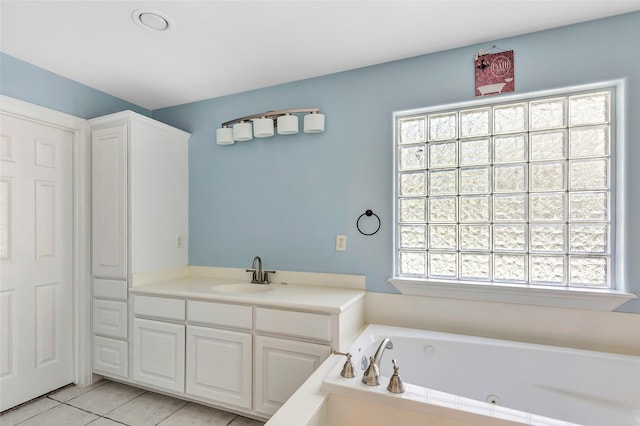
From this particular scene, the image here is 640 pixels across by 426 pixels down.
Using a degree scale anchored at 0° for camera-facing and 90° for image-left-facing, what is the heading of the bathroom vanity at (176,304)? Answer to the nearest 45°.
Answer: approximately 45°

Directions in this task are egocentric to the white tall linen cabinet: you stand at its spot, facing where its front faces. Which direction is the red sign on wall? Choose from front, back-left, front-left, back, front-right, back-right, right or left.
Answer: left

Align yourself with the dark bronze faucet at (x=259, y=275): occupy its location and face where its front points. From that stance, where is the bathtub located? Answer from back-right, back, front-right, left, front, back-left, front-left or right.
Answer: left

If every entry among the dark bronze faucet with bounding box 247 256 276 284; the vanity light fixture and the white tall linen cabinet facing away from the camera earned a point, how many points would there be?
0

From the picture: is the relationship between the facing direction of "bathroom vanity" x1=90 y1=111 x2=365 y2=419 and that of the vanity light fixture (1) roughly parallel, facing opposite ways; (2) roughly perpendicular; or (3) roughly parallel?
roughly parallel

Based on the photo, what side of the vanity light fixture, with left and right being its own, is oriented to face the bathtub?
left

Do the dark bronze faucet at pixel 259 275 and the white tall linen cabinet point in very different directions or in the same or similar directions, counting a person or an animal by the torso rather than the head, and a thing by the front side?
same or similar directions

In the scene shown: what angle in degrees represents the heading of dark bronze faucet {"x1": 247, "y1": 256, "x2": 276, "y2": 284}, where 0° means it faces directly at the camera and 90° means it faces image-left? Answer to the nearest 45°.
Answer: approximately 45°

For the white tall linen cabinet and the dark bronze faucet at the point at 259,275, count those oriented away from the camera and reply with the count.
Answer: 0

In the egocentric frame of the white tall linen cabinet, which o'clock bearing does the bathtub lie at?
The bathtub is roughly at 9 o'clock from the white tall linen cabinet.

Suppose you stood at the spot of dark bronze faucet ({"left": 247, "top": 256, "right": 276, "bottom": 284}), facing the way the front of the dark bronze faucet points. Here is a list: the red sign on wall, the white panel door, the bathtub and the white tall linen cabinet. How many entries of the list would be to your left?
2

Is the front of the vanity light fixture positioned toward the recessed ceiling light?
yes

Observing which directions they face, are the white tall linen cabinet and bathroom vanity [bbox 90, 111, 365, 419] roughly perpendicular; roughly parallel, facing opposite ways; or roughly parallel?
roughly parallel

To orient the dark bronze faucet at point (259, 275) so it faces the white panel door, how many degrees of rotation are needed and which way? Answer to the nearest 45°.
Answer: approximately 45° to its right
